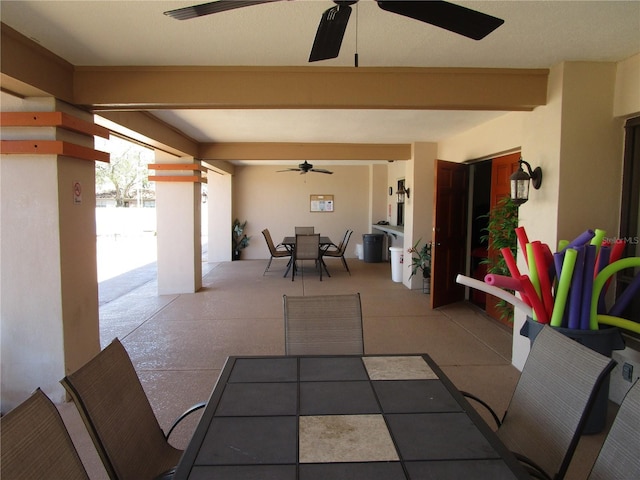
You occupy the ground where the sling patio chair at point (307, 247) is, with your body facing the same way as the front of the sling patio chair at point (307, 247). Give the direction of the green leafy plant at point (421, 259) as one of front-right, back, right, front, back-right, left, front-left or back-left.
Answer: back-right

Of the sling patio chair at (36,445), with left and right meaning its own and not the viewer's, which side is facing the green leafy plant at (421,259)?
left

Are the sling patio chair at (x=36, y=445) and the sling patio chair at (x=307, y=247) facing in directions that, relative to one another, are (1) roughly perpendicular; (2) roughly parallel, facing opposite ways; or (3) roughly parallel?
roughly perpendicular

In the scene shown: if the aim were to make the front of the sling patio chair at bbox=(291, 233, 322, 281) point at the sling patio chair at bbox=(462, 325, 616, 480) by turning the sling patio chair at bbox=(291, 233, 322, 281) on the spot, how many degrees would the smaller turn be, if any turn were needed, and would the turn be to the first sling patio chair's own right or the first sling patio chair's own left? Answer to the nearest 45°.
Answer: approximately 180°

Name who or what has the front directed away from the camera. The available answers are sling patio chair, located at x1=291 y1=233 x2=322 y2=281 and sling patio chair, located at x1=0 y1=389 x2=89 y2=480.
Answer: sling patio chair, located at x1=291 y1=233 x2=322 y2=281

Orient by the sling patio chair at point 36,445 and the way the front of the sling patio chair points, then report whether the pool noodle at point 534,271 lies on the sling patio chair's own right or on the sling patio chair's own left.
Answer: on the sling patio chair's own left

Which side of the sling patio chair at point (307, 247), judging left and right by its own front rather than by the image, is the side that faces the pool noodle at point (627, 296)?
back

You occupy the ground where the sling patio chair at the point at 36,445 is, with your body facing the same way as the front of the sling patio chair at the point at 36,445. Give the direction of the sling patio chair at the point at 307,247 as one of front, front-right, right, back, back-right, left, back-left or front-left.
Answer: left

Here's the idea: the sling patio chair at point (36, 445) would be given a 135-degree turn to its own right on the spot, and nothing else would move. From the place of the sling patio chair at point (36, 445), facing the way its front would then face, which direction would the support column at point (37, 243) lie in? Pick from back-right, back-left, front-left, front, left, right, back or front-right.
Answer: right

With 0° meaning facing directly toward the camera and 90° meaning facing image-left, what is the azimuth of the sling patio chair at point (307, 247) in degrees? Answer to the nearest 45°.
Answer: approximately 180°

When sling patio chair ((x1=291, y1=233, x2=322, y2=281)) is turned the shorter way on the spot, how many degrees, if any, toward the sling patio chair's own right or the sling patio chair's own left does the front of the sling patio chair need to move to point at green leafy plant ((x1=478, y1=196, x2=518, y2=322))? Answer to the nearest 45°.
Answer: approximately 135° to the sling patio chair's own right
